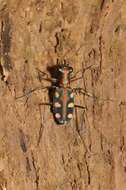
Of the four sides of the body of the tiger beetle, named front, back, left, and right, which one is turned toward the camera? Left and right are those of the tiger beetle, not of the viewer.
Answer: back
